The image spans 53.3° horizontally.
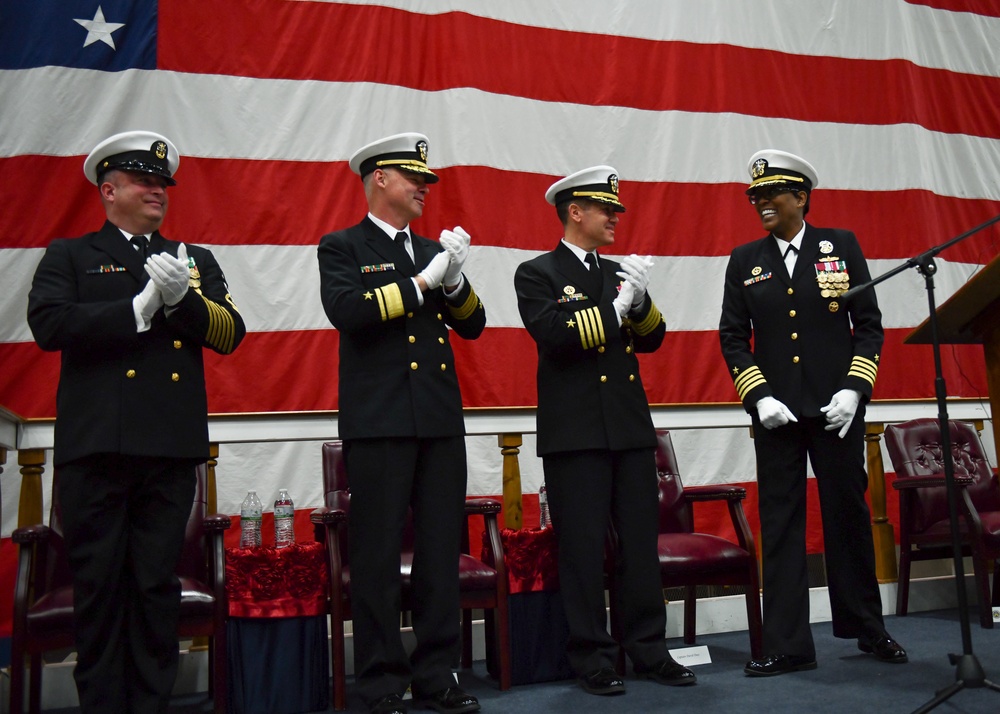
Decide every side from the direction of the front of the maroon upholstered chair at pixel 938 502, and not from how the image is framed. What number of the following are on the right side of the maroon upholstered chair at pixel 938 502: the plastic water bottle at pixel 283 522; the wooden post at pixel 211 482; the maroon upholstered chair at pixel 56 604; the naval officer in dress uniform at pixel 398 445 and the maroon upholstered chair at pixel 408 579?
5

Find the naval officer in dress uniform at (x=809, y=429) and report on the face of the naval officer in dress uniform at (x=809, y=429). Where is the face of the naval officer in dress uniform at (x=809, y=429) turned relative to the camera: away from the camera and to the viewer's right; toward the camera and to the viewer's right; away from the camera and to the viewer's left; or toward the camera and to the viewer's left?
toward the camera and to the viewer's left

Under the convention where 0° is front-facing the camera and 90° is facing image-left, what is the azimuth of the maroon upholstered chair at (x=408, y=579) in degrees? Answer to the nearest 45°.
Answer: approximately 315°

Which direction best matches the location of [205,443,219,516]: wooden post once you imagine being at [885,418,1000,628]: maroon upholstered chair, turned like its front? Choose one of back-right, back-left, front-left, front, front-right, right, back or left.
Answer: right

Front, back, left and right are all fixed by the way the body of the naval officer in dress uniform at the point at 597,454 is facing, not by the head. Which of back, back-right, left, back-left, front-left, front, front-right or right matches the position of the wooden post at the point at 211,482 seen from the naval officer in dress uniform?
back-right

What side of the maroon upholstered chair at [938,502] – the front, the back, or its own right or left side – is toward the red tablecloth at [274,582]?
right

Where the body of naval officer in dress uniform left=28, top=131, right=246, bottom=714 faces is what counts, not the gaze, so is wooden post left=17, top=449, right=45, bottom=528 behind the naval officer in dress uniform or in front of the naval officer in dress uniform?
behind

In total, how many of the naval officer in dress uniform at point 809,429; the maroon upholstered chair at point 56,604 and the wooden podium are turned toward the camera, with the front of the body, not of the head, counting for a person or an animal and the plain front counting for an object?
2

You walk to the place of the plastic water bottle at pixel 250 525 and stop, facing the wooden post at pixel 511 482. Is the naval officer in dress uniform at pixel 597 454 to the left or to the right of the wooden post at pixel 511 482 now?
right

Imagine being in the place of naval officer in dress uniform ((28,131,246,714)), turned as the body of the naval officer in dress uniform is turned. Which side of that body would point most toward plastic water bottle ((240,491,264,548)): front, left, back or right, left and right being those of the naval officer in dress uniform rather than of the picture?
left

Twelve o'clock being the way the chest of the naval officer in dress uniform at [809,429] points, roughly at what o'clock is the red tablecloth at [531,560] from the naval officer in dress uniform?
The red tablecloth is roughly at 3 o'clock from the naval officer in dress uniform.

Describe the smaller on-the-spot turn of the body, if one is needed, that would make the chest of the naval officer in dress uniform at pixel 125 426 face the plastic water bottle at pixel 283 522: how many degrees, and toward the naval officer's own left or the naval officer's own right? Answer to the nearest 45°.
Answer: approximately 90° to the naval officer's own left
